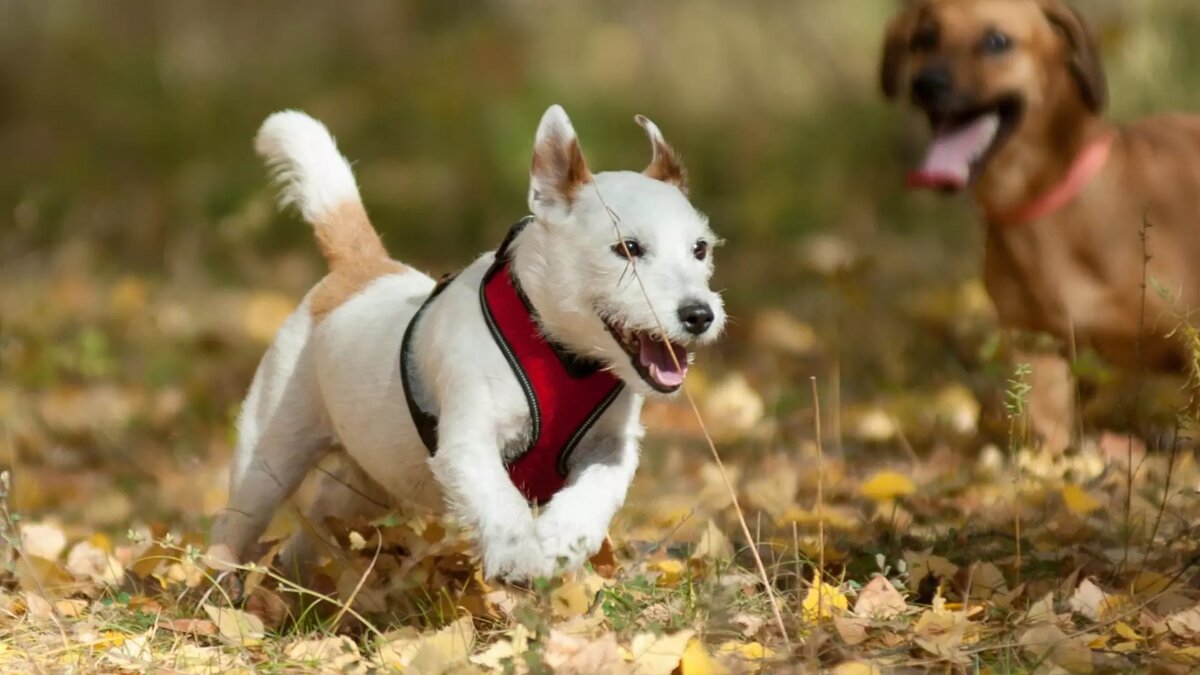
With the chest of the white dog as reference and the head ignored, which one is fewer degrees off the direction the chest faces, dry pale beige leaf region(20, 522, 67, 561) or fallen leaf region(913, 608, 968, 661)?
the fallen leaf

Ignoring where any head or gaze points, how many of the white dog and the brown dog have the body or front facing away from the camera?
0

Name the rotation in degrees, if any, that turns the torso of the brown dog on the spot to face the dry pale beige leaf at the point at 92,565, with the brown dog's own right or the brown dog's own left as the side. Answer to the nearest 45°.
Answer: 0° — it already faces it

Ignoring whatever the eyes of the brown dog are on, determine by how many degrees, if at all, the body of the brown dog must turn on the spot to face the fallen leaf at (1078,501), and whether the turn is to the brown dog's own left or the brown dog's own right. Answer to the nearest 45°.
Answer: approximately 45° to the brown dog's own left

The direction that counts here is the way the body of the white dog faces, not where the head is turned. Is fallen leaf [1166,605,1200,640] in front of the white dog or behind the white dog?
in front

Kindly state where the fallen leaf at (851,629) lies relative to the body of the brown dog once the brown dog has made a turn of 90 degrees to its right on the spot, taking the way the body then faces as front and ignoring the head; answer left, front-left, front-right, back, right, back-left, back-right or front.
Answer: back-left

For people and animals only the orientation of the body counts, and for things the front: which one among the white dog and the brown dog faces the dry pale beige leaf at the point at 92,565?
the brown dog

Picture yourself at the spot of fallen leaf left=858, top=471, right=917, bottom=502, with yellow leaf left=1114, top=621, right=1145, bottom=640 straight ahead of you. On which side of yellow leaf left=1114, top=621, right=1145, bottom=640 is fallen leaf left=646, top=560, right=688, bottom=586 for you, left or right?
right

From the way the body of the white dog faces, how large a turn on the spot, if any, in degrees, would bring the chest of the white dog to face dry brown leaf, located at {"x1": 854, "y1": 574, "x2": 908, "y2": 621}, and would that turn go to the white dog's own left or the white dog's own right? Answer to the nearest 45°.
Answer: approximately 45° to the white dog's own left

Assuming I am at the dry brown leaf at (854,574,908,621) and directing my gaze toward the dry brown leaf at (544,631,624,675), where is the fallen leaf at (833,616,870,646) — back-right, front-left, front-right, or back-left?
front-left

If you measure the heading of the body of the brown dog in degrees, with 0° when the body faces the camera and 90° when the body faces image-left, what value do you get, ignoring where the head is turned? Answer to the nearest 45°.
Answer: approximately 45°

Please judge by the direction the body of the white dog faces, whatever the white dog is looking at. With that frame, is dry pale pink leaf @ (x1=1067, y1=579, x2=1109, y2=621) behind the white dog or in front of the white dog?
in front

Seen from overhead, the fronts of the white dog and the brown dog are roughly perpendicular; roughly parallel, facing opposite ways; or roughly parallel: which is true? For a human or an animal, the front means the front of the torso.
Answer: roughly perpendicular

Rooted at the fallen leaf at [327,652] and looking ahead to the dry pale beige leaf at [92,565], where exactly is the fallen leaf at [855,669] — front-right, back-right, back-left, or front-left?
back-right

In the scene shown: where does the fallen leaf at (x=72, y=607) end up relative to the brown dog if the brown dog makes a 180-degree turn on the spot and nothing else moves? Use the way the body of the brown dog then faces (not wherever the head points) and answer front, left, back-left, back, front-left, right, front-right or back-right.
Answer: back

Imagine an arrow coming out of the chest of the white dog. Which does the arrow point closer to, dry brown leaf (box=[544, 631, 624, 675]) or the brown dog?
the dry brown leaf

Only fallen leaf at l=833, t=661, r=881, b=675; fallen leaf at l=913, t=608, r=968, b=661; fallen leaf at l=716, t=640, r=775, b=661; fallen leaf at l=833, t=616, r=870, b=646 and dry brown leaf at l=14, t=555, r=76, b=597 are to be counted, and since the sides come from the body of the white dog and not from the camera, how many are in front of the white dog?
4

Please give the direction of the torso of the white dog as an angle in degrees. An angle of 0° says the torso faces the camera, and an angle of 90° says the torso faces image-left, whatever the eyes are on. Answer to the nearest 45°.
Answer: approximately 315°

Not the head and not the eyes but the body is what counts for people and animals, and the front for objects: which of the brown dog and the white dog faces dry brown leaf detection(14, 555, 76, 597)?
the brown dog
